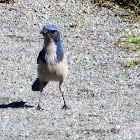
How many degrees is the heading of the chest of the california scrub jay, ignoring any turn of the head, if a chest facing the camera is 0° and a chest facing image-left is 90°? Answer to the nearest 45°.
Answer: approximately 0°
